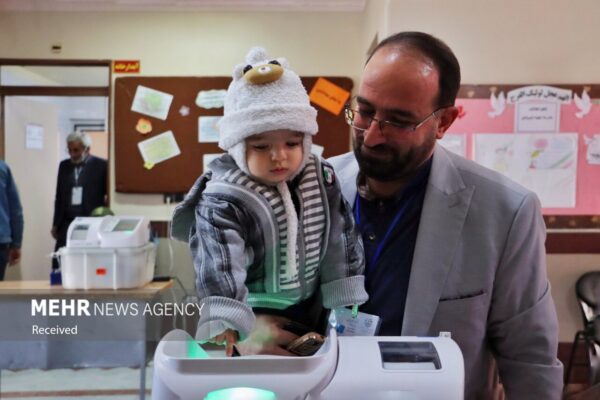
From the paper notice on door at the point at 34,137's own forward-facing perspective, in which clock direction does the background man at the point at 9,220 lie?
The background man is roughly at 12 o'clock from the paper notice on door.

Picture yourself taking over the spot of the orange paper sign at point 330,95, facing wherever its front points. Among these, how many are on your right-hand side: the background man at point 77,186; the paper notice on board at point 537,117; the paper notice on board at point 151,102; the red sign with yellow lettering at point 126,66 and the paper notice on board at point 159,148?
4

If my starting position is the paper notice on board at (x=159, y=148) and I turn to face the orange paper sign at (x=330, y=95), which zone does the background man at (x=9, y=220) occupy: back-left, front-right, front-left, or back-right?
back-right

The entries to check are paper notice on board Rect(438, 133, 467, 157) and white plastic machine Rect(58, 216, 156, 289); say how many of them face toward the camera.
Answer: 2

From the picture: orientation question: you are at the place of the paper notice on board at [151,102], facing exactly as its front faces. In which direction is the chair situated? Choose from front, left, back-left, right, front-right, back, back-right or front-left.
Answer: front-left

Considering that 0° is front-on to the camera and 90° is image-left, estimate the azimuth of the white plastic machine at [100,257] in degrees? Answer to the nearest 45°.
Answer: approximately 0°

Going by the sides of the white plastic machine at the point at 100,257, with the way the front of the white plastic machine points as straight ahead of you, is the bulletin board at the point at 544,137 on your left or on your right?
on your left

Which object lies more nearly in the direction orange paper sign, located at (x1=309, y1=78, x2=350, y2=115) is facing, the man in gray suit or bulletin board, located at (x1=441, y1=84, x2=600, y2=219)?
the man in gray suit

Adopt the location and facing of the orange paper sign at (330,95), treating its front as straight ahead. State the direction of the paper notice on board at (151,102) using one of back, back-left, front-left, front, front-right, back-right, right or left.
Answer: right

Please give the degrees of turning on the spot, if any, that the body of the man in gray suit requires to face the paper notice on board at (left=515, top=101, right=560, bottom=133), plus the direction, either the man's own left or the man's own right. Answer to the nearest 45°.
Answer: approximately 135° to the man's own right
